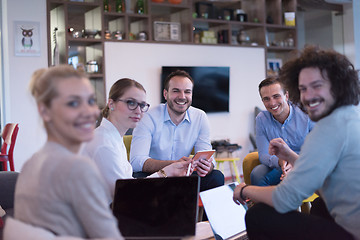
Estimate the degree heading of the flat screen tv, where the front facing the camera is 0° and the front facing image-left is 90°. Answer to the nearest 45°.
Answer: approximately 0°

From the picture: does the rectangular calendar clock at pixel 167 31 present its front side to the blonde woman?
yes

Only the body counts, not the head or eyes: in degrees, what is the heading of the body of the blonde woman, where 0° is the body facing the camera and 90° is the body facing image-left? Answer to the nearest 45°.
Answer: approximately 225°

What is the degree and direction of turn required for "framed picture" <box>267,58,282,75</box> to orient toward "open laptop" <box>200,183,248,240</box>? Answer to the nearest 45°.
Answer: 0° — it already faces it

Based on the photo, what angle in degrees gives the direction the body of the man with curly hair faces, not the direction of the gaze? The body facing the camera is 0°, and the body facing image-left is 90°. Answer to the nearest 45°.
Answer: approximately 90°

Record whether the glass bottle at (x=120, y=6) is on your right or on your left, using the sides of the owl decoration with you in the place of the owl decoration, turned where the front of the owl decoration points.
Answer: on your left

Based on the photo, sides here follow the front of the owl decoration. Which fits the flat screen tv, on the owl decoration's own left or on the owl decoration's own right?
on the owl decoration's own left

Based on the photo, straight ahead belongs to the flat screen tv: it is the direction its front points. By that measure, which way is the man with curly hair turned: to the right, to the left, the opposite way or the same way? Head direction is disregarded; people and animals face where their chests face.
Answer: to the right

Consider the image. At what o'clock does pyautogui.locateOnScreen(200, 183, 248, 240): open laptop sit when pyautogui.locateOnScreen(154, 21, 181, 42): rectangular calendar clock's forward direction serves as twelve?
The open laptop is roughly at 12 o'clock from the rectangular calendar clock.
